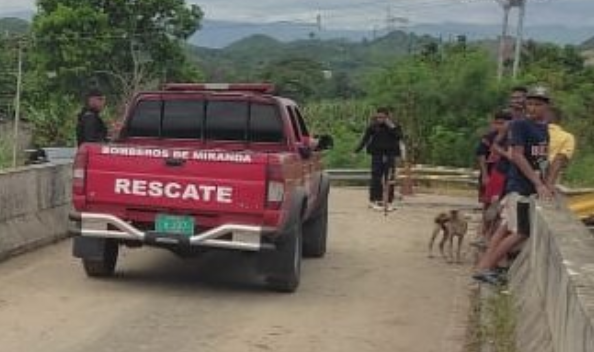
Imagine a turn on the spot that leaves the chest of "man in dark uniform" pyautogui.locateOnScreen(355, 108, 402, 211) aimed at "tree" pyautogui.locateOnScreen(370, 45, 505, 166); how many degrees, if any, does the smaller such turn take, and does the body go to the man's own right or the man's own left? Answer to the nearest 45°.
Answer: approximately 180°

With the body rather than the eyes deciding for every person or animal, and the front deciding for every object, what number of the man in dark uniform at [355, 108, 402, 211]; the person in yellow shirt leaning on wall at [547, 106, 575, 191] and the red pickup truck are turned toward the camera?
1

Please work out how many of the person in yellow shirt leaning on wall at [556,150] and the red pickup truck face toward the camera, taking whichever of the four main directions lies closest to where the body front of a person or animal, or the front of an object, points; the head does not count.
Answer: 0

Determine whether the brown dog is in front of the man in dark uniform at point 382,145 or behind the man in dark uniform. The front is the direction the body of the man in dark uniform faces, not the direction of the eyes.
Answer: in front

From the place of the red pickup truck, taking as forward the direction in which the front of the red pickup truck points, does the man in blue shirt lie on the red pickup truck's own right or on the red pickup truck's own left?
on the red pickup truck's own right

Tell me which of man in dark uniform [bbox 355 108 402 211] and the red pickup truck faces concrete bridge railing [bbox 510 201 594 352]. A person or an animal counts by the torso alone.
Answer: the man in dark uniform

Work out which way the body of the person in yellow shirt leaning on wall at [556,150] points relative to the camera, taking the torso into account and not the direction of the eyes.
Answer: to the viewer's left

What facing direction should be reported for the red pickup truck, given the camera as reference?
facing away from the viewer

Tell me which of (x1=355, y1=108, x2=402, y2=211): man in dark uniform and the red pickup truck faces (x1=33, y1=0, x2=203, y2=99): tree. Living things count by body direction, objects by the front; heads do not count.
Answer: the red pickup truck

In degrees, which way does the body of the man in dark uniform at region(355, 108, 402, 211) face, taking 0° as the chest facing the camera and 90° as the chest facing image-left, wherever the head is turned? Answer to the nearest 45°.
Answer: approximately 0°
